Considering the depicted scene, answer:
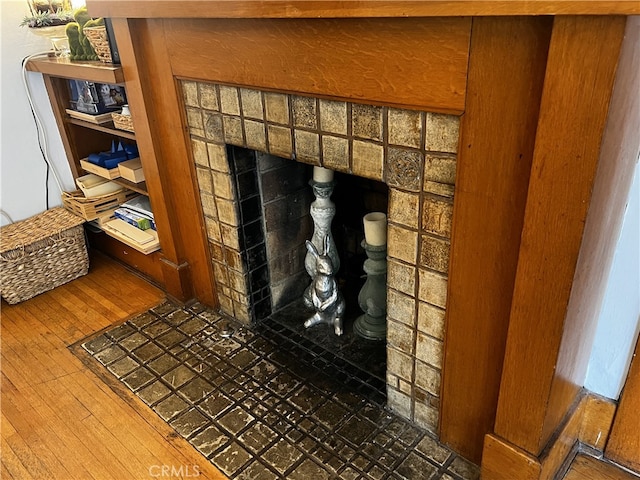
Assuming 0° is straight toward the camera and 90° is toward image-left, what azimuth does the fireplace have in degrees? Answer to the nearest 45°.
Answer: approximately 45°

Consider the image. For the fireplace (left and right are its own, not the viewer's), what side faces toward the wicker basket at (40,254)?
right

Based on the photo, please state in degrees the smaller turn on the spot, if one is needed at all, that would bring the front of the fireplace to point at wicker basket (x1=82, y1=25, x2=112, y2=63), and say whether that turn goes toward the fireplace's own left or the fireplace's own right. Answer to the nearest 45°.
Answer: approximately 90° to the fireplace's own right

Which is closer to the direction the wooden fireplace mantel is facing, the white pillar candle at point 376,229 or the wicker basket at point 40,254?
the wicker basket

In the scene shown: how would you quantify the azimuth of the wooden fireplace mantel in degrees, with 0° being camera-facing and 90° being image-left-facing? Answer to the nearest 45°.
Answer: approximately 45°

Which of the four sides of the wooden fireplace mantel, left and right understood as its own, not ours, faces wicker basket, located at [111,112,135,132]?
right

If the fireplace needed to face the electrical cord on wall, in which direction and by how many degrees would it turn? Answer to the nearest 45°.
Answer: approximately 90° to its right
